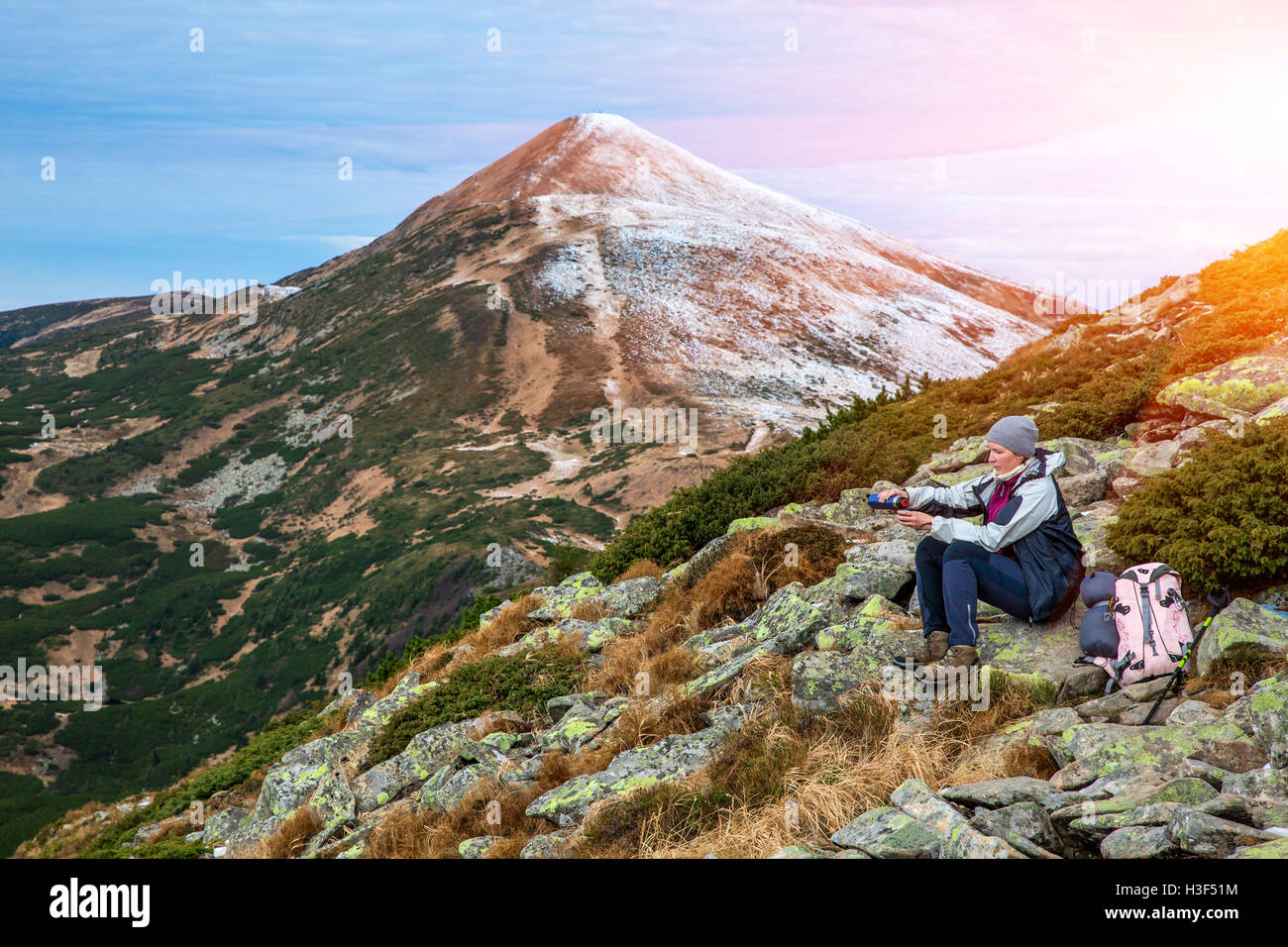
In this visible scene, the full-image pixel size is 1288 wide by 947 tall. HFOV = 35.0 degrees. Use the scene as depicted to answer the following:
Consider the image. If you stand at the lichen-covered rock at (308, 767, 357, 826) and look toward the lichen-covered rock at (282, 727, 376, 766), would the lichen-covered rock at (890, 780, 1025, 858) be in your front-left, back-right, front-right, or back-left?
back-right

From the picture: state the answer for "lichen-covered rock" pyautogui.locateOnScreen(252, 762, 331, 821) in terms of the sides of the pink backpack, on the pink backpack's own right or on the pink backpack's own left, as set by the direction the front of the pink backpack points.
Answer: on the pink backpack's own right

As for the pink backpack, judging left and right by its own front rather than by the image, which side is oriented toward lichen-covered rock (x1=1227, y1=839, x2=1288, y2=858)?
front

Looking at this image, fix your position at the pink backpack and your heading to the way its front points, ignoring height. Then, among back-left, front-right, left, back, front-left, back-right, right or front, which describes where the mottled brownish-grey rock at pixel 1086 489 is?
back

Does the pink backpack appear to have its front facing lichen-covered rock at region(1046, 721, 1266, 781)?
yes

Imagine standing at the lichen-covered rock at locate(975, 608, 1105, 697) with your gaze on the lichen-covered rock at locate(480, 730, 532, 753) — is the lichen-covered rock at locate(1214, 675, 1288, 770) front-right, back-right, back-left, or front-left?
back-left

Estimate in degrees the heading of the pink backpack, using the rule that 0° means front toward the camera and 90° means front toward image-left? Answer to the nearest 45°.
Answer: approximately 0°
